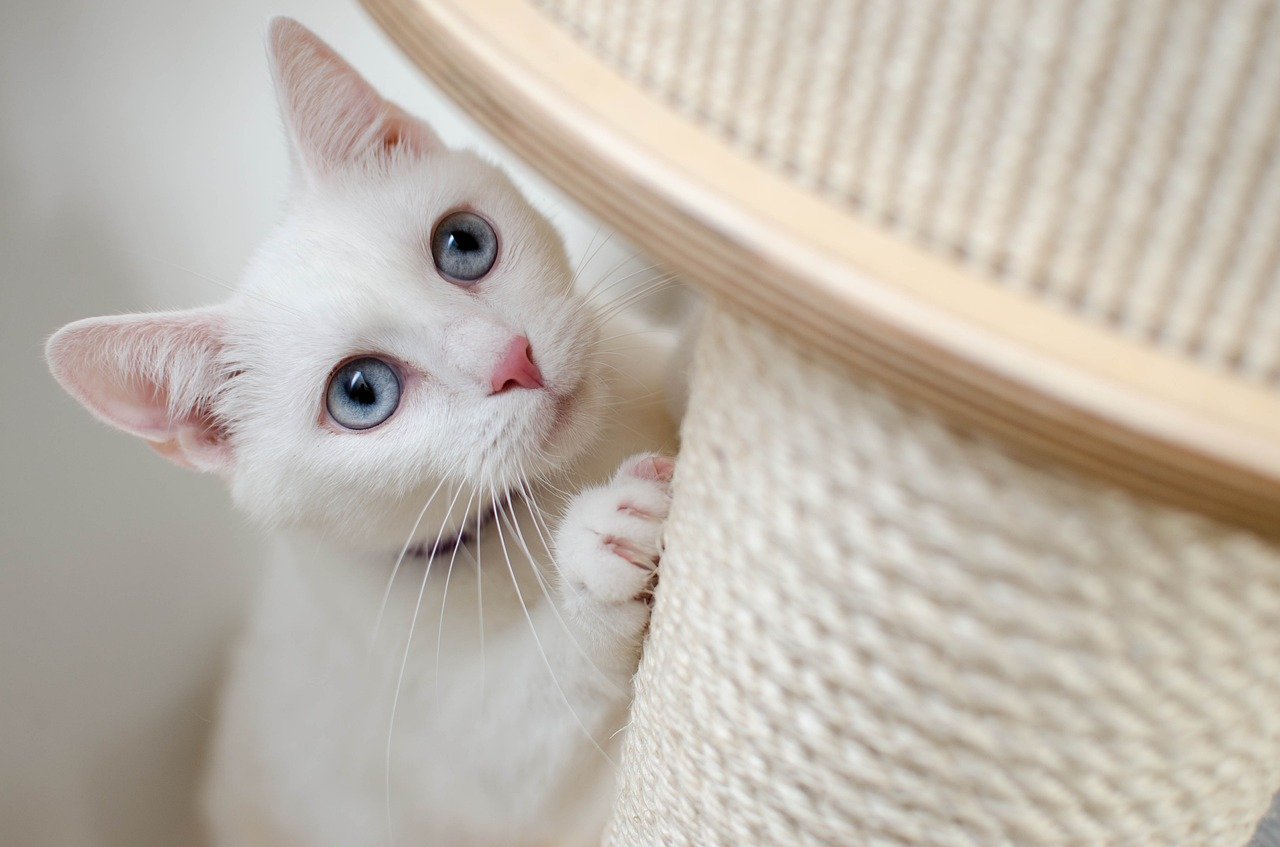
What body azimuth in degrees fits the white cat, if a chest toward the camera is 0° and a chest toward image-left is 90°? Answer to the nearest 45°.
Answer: approximately 315°
